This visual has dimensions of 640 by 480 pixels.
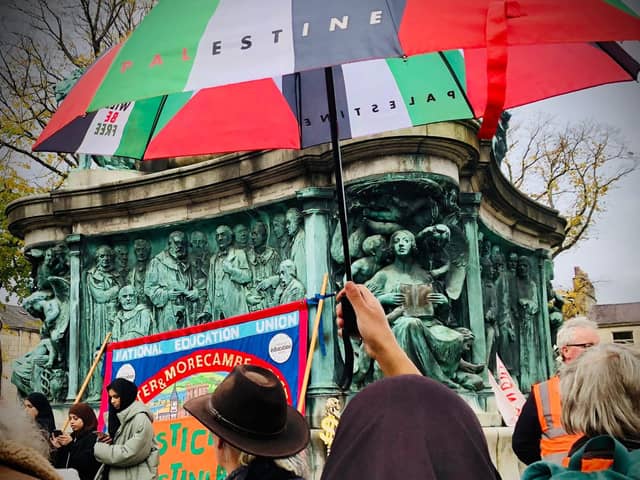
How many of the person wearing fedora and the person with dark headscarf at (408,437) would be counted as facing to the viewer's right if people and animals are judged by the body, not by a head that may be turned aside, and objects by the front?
0

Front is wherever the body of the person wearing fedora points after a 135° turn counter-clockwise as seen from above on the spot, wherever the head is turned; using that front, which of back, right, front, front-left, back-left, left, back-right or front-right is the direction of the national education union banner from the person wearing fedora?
back

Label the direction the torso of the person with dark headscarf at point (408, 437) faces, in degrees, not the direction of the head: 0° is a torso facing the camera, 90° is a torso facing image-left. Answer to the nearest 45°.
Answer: approximately 180°

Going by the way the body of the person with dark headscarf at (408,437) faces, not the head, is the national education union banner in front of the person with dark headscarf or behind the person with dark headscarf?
in front

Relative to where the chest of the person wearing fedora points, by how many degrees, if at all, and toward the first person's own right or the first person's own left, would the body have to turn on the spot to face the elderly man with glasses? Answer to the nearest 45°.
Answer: approximately 90° to the first person's own right

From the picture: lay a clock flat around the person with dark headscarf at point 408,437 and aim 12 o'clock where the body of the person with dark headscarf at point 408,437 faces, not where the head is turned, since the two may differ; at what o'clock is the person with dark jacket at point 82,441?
the person with dark jacket at point 82,441 is roughly at 11 o'clock from the person with dark headscarf at point 408,437.

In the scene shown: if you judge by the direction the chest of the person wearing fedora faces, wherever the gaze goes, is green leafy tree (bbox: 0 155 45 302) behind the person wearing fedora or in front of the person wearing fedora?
in front

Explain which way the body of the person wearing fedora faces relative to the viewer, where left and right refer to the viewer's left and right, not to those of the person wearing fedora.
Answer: facing away from the viewer and to the left of the viewer

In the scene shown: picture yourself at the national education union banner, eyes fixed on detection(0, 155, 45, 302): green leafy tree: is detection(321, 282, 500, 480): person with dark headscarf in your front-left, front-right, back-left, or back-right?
back-left

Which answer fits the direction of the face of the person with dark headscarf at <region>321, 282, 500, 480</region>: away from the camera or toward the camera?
away from the camera

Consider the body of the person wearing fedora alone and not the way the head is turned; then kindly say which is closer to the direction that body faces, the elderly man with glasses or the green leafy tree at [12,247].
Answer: the green leafy tree
